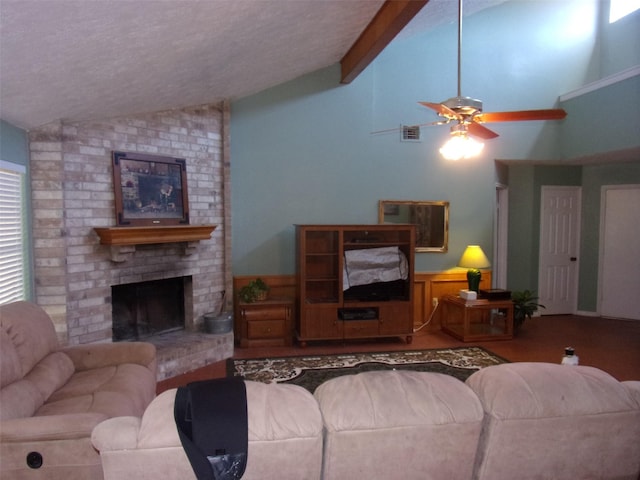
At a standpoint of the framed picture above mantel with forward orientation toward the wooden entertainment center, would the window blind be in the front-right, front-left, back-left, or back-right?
back-right

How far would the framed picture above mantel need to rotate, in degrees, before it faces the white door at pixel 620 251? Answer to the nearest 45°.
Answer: approximately 45° to its left

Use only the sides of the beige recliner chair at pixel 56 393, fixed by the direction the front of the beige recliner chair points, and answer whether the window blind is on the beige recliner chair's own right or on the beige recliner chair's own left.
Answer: on the beige recliner chair's own left

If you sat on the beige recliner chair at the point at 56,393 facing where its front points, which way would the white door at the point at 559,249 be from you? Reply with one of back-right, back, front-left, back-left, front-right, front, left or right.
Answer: front

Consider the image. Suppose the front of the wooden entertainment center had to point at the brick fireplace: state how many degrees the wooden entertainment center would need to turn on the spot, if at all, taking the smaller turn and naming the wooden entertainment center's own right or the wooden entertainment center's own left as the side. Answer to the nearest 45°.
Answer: approximately 45° to the wooden entertainment center's own right

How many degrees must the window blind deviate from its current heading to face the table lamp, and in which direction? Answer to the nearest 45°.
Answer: approximately 45° to its left

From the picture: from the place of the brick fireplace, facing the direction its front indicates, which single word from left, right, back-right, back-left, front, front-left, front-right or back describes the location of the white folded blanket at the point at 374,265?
front-left

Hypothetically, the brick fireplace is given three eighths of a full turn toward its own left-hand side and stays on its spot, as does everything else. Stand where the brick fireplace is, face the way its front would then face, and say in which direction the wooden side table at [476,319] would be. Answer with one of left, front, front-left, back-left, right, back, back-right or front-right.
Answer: right

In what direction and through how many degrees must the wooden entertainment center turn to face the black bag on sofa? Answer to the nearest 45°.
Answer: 0° — it already faces it

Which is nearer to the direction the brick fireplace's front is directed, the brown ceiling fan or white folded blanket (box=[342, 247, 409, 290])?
the brown ceiling fan

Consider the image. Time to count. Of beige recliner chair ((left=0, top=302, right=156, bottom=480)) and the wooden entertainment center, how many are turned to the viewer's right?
1

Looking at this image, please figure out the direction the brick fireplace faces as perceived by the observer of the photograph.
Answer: facing the viewer and to the right of the viewer

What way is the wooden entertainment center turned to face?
toward the camera

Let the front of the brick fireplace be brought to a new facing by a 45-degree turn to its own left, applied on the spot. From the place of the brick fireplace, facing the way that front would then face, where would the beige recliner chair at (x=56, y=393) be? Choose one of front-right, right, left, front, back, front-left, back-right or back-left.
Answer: right

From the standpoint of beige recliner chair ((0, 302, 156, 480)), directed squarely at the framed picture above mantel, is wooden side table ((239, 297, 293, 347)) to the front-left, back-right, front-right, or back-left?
front-right

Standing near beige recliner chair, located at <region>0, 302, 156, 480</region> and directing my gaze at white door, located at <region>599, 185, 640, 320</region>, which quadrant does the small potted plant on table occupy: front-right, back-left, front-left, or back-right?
front-left

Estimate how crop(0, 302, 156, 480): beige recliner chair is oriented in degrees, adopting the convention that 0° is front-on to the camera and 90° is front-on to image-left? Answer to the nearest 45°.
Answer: approximately 270°
